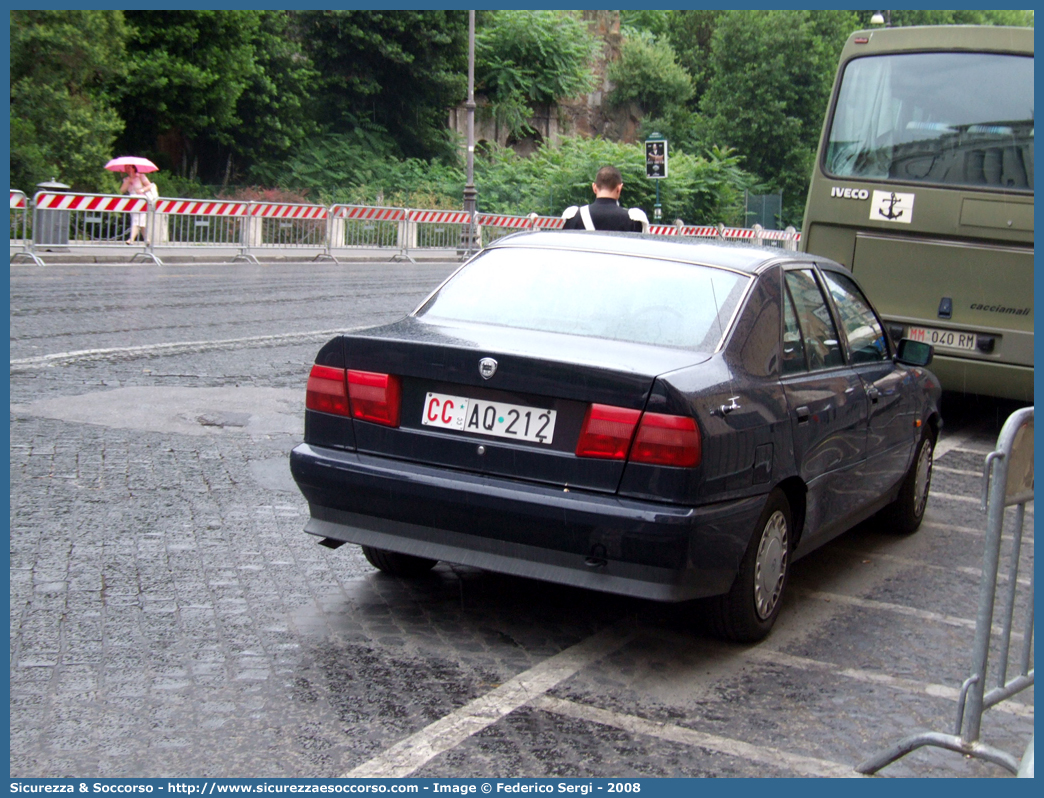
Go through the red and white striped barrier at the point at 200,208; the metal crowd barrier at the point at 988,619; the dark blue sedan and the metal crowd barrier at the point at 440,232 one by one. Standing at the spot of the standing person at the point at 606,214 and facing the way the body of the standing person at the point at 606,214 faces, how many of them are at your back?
2

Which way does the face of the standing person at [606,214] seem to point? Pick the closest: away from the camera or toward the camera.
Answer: away from the camera

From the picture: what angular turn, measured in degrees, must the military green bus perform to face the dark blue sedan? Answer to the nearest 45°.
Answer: approximately 180°

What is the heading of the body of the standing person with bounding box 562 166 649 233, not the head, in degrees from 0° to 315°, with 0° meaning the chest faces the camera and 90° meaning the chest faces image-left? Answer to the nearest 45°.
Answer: approximately 180°

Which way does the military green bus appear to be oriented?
away from the camera

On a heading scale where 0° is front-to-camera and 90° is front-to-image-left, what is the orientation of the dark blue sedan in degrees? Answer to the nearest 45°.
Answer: approximately 225°

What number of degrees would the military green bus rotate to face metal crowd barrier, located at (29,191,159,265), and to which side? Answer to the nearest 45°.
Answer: approximately 45° to its left

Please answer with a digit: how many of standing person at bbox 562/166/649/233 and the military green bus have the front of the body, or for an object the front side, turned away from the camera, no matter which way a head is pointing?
2
